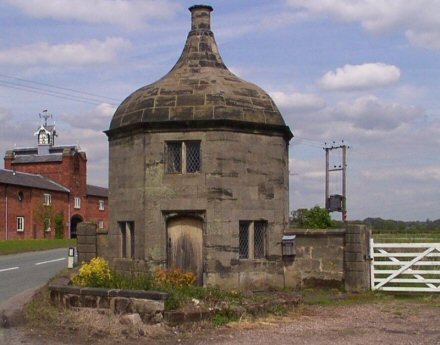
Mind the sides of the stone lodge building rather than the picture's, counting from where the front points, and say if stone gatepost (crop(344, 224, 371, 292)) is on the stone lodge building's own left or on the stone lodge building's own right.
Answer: on the stone lodge building's own left

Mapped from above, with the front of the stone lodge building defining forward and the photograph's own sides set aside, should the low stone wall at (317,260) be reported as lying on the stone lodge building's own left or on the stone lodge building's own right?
on the stone lodge building's own left

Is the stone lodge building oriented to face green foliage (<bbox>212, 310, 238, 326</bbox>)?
yes

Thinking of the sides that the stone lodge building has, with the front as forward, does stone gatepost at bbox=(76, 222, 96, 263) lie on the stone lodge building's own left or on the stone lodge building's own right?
on the stone lodge building's own right

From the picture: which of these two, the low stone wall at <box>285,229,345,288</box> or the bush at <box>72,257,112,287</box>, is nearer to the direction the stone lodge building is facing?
the bush

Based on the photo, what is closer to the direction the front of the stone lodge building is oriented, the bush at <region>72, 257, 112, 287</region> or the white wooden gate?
the bush

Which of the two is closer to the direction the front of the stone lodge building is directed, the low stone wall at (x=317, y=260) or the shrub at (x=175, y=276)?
the shrub

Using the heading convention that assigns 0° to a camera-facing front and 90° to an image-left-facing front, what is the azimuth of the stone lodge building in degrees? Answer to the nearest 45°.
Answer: approximately 0°
